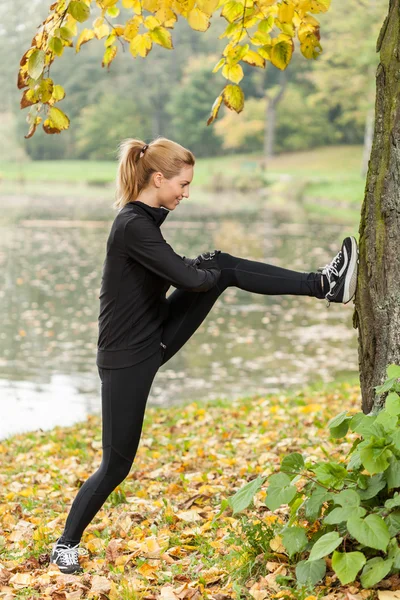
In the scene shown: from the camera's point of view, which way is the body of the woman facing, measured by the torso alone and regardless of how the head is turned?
to the viewer's right

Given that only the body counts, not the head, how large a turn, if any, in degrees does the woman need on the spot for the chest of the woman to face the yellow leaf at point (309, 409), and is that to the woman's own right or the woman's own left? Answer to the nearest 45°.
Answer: approximately 90° to the woman's own left

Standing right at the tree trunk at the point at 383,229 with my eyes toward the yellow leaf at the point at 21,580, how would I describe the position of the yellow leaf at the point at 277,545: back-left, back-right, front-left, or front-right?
front-left

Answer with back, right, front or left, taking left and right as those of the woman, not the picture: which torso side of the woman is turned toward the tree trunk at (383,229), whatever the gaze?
front

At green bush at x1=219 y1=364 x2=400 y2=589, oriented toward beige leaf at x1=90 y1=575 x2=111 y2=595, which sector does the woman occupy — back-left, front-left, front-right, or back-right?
front-right
